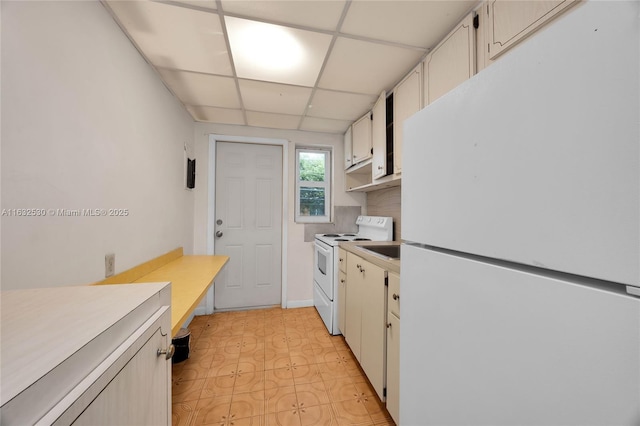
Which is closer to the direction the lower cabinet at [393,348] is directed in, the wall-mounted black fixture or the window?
the wall-mounted black fixture

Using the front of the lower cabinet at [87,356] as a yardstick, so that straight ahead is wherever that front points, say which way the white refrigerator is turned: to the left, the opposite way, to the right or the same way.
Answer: the opposite way

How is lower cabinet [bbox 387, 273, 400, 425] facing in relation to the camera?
to the viewer's left

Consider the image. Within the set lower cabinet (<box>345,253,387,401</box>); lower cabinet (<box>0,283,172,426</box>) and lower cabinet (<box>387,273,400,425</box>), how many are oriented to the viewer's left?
2

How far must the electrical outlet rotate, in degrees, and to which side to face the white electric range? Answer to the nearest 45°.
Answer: approximately 45° to its left

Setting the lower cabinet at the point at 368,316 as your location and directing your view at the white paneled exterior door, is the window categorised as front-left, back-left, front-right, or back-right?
front-right

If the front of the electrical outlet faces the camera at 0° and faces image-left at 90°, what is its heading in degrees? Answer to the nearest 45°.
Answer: approximately 315°

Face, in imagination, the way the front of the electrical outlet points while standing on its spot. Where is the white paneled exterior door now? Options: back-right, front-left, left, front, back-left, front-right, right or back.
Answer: left

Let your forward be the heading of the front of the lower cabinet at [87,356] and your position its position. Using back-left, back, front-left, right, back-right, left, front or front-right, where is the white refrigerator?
front

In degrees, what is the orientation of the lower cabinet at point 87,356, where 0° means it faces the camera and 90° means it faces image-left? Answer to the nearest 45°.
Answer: approximately 315°

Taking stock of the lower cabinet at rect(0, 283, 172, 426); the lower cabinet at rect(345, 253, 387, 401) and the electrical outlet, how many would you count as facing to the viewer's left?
1

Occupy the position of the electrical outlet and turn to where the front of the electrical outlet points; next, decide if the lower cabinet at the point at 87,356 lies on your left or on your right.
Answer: on your right

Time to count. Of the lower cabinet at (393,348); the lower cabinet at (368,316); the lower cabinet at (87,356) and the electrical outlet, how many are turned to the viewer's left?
2

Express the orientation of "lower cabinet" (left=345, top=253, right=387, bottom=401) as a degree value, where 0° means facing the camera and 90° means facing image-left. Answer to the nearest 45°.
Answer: approximately 90°
